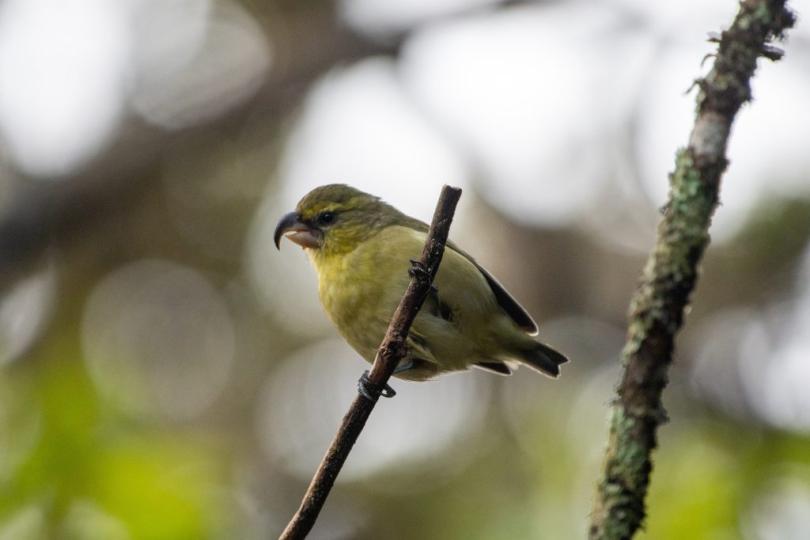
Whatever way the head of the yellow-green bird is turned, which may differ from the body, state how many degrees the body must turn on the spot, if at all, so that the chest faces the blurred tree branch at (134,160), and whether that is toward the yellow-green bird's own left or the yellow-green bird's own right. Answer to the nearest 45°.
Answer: approximately 45° to the yellow-green bird's own right

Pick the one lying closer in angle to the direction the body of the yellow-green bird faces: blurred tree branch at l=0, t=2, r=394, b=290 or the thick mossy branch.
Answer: the blurred tree branch

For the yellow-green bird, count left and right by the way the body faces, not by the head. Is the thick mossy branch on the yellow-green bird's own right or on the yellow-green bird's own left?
on the yellow-green bird's own left

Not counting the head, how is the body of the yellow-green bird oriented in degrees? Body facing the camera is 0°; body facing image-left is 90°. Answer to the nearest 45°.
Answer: approximately 90°
